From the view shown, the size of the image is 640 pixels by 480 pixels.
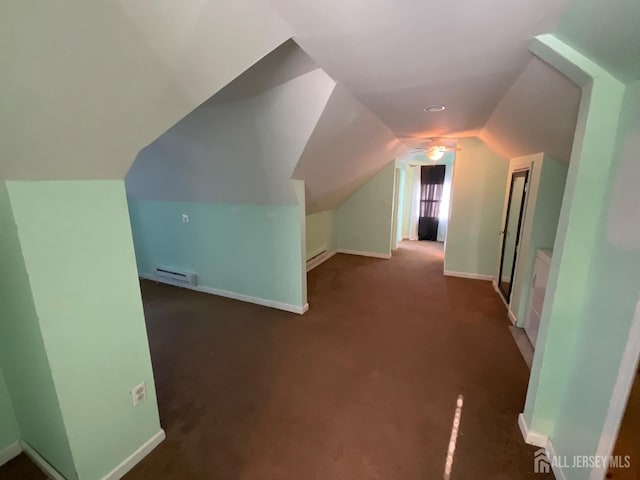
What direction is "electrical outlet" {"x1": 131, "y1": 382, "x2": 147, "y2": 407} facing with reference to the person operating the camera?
facing the viewer and to the right of the viewer

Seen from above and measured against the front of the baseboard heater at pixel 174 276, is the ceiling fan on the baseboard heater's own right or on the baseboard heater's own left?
on the baseboard heater's own left

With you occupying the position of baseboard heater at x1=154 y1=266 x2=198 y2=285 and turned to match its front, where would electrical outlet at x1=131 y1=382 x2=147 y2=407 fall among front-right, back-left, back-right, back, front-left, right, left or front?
front-left

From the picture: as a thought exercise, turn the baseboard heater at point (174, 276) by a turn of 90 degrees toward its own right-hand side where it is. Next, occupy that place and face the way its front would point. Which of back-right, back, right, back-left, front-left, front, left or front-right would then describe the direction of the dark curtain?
back-right

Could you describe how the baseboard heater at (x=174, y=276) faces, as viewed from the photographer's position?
facing the viewer and to the left of the viewer

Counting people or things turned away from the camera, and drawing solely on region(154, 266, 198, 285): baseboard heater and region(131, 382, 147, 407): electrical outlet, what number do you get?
0
